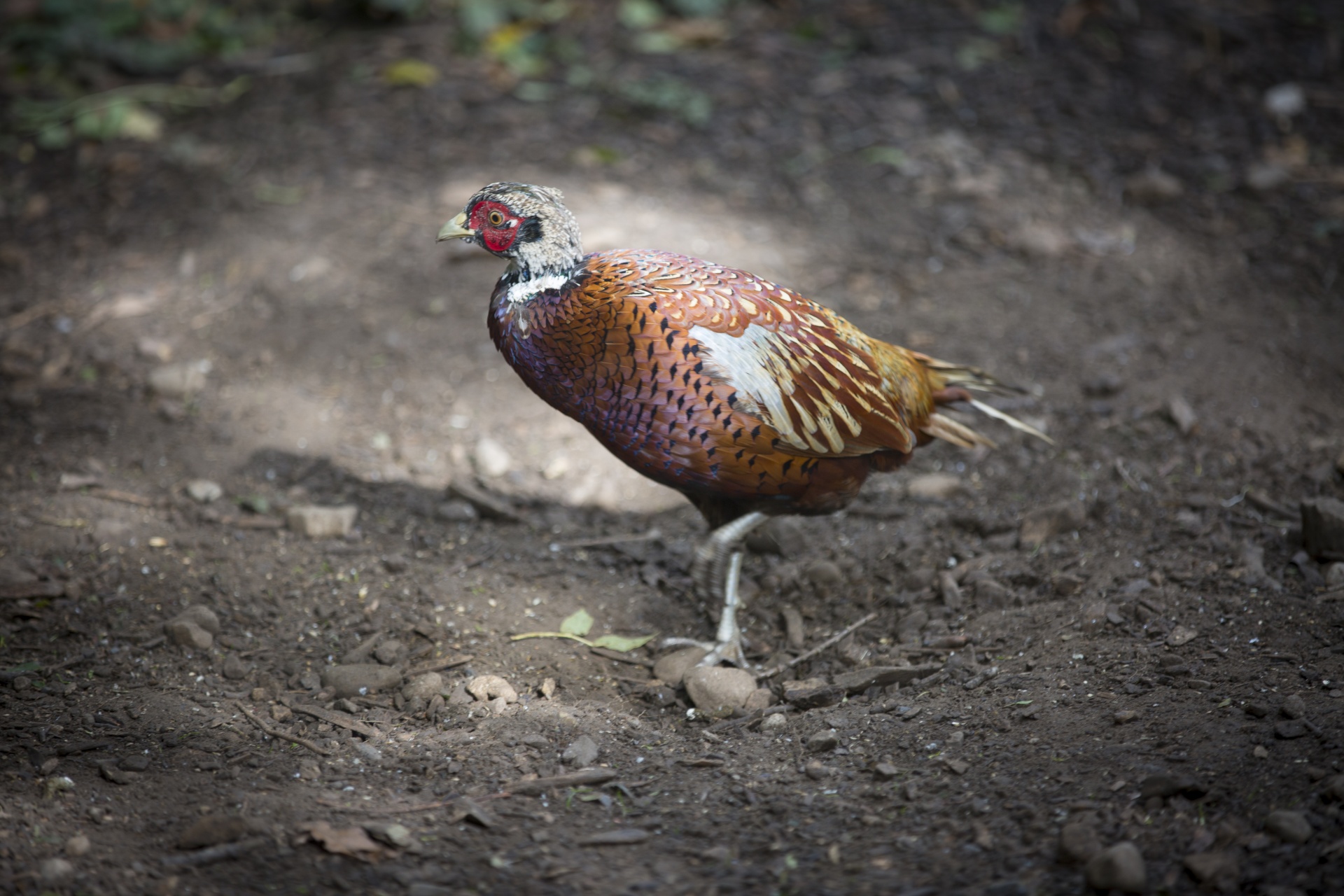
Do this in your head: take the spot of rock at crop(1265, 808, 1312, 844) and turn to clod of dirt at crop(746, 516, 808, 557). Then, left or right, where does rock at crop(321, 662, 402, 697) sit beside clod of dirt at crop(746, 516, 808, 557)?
left

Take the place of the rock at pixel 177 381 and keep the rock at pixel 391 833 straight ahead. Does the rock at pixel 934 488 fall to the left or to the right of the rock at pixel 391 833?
left

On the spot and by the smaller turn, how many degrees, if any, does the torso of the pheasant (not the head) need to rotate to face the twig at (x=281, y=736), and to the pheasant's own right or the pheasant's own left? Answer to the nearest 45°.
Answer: approximately 45° to the pheasant's own left

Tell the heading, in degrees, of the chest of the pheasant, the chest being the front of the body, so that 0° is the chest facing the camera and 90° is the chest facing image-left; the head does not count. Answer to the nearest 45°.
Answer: approximately 90°

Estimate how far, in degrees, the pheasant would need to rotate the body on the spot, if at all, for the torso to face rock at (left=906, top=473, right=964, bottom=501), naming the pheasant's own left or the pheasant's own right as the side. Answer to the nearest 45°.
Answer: approximately 135° to the pheasant's own right
